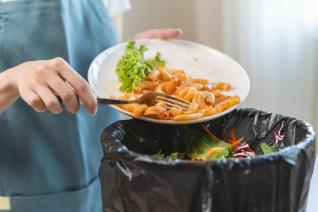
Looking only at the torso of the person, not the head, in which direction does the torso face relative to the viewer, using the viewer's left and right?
facing the viewer and to the right of the viewer
